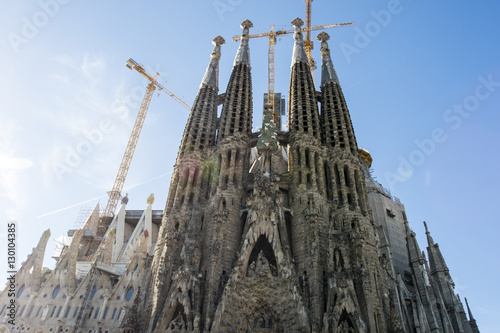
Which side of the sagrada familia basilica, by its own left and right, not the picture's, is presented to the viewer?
front
